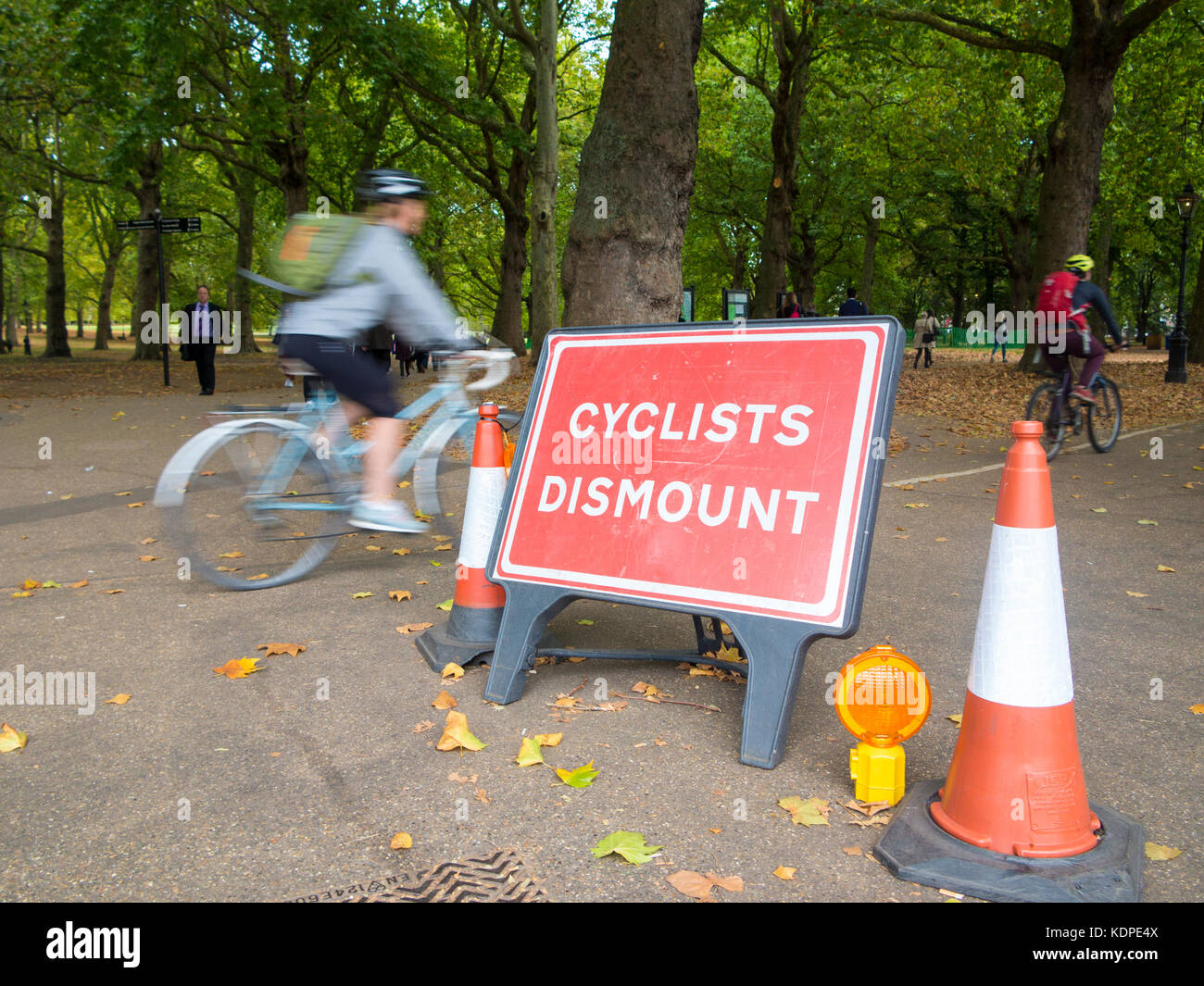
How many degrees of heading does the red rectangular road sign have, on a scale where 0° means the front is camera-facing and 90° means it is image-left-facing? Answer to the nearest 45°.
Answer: approximately 45°

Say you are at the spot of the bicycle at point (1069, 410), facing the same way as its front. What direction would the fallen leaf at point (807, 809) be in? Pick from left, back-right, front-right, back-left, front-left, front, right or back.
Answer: back-right

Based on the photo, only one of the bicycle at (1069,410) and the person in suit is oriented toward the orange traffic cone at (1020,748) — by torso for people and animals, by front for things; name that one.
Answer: the person in suit

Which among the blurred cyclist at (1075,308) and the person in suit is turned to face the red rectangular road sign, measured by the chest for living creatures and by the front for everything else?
the person in suit

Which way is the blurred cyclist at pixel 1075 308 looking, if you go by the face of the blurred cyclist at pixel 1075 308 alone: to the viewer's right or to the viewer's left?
to the viewer's right

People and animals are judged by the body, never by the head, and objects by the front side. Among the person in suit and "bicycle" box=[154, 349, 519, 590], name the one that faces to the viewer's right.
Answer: the bicycle

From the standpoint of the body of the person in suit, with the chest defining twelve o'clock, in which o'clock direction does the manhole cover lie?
The manhole cover is roughly at 12 o'clock from the person in suit.

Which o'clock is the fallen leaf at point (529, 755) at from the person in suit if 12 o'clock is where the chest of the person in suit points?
The fallen leaf is roughly at 12 o'clock from the person in suit.

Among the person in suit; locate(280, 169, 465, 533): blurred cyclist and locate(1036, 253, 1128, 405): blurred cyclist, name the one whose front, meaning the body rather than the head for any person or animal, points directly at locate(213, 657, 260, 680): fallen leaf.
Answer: the person in suit

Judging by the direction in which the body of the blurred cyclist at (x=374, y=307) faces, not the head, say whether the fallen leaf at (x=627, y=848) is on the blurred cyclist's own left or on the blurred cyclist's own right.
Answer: on the blurred cyclist's own right

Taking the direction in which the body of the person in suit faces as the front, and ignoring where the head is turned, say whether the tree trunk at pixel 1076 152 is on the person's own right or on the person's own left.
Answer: on the person's own left

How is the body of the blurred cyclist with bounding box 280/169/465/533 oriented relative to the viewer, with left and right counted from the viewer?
facing to the right of the viewer
